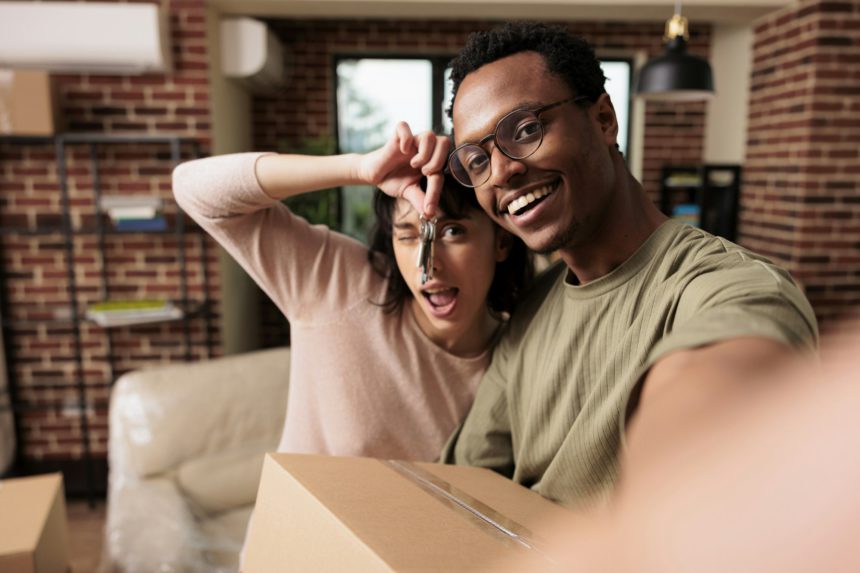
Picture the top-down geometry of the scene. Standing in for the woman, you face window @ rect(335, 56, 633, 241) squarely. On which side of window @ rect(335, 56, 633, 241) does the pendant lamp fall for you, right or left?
right

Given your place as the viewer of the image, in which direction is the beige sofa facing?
facing the viewer and to the right of the viewer

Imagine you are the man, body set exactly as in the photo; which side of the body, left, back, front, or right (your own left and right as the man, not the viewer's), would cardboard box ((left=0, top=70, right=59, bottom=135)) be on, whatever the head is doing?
right

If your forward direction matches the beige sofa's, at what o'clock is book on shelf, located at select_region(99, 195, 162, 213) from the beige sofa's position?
The book on shelf is roughly at 7 o'clock from the beige sofa.

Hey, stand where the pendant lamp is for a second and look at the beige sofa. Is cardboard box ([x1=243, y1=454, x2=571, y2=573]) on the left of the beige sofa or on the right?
left

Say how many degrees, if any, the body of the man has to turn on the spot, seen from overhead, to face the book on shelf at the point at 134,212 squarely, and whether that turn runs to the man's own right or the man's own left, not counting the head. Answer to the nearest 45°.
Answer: approximately 90° to the man's own right

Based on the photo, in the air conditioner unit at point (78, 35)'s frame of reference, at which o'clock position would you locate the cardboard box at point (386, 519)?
The cardboard box is roughly at 12 o'clock from the air conditioner unit.

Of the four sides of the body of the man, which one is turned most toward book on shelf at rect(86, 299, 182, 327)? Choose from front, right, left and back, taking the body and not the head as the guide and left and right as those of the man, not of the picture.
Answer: right

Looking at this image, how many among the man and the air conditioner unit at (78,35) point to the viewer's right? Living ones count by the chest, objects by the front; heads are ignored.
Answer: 0

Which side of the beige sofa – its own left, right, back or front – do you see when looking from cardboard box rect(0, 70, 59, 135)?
back

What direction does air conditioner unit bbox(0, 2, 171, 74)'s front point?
toward the camera

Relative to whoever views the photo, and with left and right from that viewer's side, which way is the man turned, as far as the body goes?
facing the viewer and to the left of the viewer
